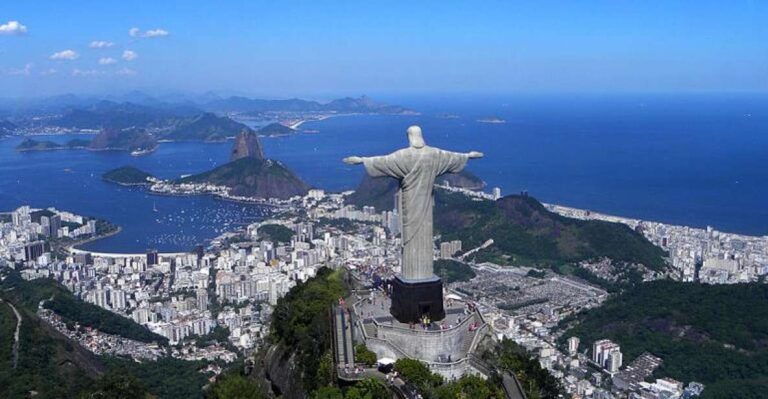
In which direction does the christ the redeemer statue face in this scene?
away from the camera

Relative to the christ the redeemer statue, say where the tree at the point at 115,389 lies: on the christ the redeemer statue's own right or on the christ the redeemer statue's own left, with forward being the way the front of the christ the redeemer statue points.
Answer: on the christ the redeemer statue's own left

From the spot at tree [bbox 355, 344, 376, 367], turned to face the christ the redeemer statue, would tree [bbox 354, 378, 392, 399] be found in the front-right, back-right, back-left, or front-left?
back-right

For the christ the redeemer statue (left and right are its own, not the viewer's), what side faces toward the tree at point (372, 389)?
back

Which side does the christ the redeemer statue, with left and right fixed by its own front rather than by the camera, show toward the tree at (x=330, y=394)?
back
